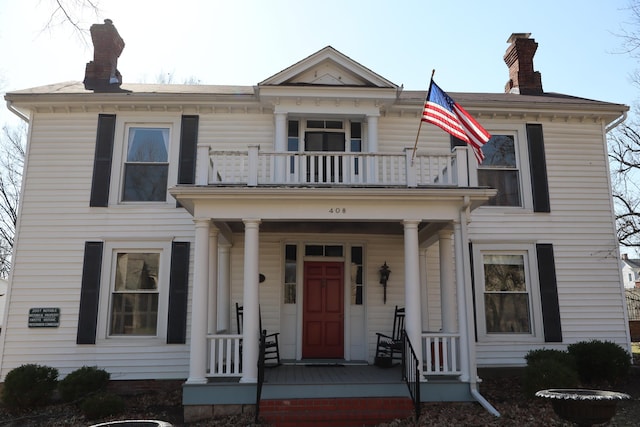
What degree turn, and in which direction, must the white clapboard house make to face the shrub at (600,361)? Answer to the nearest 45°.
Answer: approximately 90° to its left

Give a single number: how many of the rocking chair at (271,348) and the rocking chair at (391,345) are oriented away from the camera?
0

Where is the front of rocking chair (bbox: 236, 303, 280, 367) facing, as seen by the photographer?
facing the viewer and to the right of the viewer

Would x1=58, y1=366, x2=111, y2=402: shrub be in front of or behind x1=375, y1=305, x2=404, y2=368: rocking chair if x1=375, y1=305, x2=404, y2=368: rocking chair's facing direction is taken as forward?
in front

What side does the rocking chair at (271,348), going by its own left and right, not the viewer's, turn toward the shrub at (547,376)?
front

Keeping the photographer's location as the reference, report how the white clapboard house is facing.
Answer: facing the viewer

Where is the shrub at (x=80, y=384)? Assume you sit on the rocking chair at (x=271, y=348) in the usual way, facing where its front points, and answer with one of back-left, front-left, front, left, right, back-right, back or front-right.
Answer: back-right

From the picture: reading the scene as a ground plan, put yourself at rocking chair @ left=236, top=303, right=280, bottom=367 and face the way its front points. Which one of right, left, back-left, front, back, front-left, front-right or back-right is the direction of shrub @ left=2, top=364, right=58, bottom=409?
back-right
